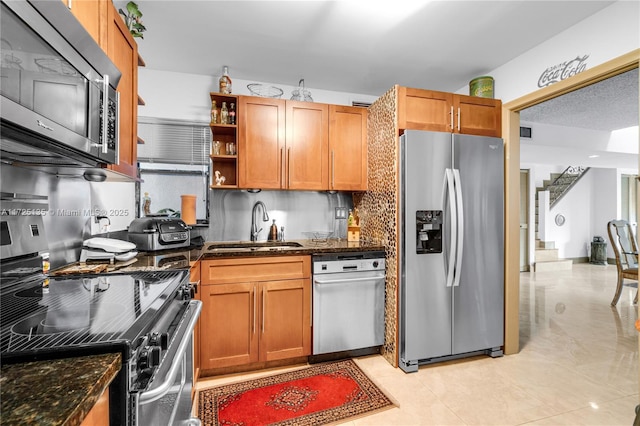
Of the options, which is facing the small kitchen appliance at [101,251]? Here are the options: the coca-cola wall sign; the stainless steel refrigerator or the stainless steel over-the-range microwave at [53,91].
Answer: the coca-cola wall sign

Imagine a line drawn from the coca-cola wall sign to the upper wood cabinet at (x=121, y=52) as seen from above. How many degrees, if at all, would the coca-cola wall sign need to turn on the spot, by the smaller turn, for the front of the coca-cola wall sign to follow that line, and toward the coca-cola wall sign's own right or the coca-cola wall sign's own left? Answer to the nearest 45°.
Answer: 0° — it already faces it

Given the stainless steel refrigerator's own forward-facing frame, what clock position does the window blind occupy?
The window blind is roughly at 4 o'clock from the stainless steel refrigerator.

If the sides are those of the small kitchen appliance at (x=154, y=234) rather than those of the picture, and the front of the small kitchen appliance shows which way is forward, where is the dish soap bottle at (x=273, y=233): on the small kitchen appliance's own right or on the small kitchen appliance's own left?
on the small kitchen appliance's own left

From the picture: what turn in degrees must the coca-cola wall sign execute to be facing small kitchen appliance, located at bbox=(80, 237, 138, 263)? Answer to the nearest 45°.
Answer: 0° — it already faces it

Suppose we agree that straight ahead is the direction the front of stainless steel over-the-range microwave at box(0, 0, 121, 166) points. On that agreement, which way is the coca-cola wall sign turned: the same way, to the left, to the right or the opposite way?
the opposite way

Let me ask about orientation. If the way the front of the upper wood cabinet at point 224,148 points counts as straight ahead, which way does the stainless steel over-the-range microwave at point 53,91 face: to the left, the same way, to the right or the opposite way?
to the left
